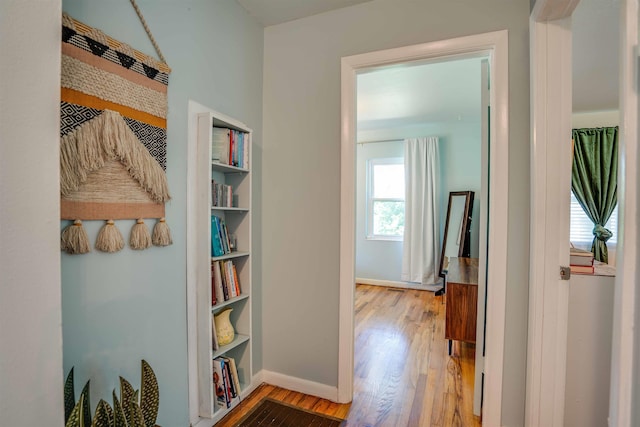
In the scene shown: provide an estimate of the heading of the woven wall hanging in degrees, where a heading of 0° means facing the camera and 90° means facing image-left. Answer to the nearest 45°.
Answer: approximately 315°

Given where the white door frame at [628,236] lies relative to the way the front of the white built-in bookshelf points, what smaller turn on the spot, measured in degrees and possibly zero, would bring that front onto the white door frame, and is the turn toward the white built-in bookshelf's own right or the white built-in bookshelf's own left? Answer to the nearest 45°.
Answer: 0° — it already faces it

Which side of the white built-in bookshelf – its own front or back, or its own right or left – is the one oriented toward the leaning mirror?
left

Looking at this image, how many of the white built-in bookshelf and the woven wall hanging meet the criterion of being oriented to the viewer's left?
0

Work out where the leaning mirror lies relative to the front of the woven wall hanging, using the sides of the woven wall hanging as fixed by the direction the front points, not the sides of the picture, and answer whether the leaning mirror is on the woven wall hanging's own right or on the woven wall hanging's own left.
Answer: on the woven wall hanging's own left

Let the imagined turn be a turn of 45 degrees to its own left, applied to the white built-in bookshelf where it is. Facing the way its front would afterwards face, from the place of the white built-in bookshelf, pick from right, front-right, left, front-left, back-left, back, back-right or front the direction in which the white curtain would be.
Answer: front-left

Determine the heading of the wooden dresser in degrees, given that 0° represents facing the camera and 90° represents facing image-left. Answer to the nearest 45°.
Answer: approximately 90°

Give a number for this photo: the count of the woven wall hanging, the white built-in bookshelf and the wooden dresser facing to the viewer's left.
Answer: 1

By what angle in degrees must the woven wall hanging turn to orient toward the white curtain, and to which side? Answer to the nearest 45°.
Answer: approximately 45° to its left

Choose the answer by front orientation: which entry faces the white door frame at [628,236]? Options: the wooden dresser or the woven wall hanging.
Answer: the woven wall hanging

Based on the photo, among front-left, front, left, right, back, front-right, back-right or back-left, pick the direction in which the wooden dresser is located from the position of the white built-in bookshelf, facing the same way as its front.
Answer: front-left

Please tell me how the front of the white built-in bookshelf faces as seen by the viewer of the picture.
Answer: facing the viewer and to the right of the viewer
